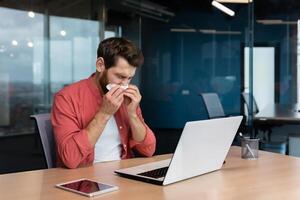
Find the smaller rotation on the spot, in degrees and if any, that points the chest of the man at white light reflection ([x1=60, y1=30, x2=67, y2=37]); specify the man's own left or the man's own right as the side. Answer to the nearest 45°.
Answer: approximately 135° to the man's own left

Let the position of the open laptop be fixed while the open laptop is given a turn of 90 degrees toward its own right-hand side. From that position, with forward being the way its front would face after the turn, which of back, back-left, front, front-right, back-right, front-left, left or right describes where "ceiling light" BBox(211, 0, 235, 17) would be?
front-left

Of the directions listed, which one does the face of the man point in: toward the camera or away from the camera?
toward the camera

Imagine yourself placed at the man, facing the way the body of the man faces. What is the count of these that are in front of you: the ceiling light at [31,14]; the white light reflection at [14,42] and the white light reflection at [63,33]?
0

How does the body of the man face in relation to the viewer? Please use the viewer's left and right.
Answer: facing the viewer and to the right of the viewer

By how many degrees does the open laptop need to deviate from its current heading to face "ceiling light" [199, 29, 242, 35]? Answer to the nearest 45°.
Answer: approximately 45° to its right

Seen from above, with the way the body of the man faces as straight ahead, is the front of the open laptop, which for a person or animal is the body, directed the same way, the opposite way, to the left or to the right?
the opposite way

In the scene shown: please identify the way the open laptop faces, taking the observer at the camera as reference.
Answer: facing away from the viewer and to the left of the viewer

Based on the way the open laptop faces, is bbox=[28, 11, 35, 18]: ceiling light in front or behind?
in front

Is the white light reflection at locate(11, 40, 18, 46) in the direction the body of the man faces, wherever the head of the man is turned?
no
